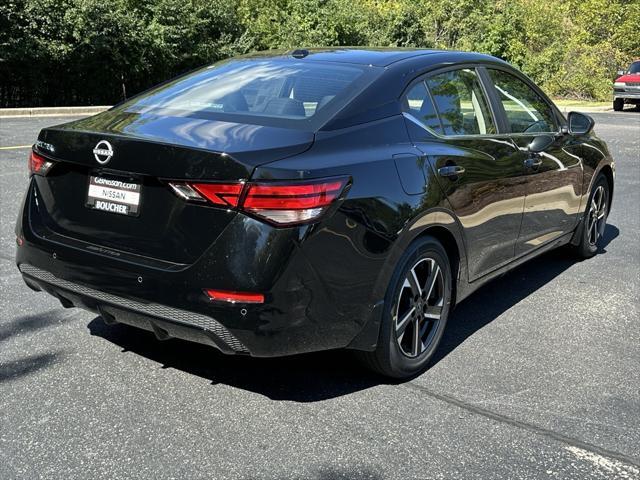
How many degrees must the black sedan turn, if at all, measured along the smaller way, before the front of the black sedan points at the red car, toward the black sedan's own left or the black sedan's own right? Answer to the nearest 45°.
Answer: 0° — it already faces it

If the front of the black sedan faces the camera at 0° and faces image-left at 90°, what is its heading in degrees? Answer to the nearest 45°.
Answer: approximately 225°

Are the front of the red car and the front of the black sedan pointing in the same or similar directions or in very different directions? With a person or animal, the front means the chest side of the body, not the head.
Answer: very different directions

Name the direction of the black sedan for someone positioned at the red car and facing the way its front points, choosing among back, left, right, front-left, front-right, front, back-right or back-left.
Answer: front-left

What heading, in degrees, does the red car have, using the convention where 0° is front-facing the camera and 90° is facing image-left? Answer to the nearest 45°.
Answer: approximately 45°
